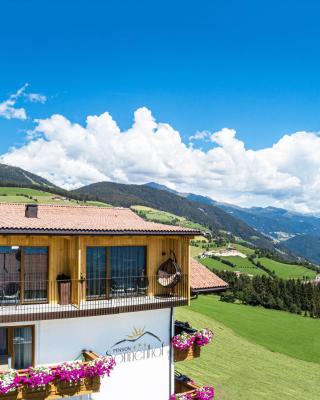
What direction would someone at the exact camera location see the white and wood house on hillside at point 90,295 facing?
facing the viewer
